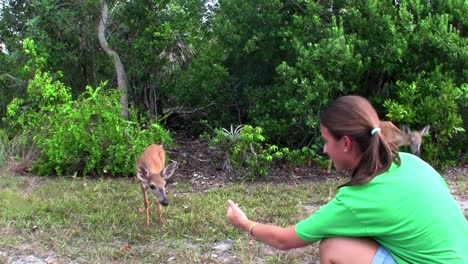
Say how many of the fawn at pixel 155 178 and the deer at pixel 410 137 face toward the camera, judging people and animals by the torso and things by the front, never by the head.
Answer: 1

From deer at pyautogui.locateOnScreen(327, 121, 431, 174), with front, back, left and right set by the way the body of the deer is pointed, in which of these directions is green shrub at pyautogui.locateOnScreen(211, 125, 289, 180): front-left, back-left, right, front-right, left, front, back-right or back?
back

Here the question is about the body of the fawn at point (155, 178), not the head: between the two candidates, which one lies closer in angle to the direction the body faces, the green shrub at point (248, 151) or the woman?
the woman

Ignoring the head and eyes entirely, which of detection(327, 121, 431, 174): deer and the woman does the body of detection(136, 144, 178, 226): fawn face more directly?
the woman

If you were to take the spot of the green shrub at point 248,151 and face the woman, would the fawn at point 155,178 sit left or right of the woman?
right

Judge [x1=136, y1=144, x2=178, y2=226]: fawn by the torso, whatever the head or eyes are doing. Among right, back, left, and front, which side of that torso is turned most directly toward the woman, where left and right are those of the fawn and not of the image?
front

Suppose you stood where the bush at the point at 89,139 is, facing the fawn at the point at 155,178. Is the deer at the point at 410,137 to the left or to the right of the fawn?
left

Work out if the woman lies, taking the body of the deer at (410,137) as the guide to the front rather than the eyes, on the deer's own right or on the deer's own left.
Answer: on the deer's own right

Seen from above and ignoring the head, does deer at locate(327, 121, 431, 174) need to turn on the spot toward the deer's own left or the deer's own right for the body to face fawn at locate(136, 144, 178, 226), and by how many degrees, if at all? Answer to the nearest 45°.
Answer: approximately 135° to the deer's own right

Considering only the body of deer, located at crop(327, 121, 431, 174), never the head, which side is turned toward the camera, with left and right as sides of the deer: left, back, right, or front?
right

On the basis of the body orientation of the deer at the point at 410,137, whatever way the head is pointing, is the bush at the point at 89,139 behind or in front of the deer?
behind

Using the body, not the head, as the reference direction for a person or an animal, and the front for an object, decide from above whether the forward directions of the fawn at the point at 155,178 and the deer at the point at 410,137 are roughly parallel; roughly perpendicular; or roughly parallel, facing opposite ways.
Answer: roughly perpendicular

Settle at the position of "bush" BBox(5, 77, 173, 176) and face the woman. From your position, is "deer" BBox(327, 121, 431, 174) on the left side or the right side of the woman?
left

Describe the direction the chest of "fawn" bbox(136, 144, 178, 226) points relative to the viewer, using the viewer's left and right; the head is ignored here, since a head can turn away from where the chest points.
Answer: facing the viewer
